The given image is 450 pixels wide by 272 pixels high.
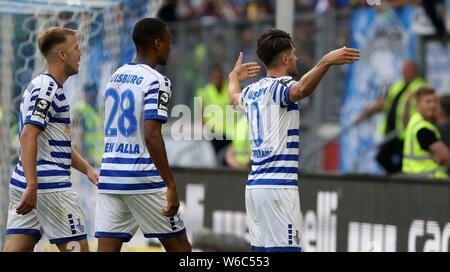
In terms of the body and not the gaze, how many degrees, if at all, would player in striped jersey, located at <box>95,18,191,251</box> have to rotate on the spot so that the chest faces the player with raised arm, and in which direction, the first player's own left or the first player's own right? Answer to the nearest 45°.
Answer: approximately 45° to the first player's own right

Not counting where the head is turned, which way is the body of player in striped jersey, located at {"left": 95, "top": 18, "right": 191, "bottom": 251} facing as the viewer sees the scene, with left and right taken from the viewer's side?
facing away from the viewer and to the right of the viewer

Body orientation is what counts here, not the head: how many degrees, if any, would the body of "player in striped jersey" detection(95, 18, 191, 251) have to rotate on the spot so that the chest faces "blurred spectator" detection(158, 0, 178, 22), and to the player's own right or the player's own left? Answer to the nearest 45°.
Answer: approximately 45° to the player's own left

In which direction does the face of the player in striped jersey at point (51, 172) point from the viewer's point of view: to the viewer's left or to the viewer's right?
to the viewer's right

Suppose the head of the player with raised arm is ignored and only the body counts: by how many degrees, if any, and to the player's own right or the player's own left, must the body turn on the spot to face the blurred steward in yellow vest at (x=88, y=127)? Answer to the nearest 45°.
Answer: approximately 90° to the player's own left

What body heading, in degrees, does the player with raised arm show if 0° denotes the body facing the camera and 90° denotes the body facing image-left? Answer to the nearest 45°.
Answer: approximately 225°

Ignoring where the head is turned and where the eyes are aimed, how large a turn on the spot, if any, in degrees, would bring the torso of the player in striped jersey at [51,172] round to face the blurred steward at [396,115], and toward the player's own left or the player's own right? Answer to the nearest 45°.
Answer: approximately 45° to the player's own left

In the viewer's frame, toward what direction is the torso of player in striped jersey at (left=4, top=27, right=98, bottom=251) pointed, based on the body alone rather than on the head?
to the viewer's right
